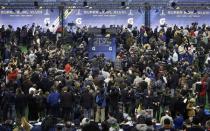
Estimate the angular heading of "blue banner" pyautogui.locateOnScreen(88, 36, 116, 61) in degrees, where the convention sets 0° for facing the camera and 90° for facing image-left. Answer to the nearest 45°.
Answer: approximately 0°

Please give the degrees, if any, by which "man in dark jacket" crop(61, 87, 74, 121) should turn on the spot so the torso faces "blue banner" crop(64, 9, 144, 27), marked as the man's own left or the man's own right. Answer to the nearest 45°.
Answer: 0° — they already face it

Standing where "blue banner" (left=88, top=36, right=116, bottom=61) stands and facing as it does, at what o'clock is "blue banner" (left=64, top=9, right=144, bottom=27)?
"blue banner" (left=64, top=9, right=144, bottom=27) is roughly at 6 o'clock from "blue banner" (left=88, top=36, right=116, bottom=61).

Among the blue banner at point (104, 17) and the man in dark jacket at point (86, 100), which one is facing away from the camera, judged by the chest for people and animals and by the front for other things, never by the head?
the man in dark jacket

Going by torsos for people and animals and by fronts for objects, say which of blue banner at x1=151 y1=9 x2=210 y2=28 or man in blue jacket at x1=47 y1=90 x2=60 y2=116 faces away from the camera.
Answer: the man in blue jacket

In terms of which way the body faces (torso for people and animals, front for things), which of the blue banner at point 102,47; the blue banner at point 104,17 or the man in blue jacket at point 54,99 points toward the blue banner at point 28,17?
the man in blue jacket

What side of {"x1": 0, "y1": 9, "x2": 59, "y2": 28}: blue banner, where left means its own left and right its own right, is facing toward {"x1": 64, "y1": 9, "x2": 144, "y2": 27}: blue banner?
left

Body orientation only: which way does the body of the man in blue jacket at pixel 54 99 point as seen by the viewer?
away from the camera

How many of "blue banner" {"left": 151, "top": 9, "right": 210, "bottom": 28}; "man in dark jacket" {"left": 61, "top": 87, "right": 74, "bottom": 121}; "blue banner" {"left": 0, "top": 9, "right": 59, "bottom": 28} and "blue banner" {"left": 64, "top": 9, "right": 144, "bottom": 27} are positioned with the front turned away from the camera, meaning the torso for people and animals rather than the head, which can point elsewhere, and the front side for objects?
1

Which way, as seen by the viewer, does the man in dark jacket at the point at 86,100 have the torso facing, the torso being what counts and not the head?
away from the camera

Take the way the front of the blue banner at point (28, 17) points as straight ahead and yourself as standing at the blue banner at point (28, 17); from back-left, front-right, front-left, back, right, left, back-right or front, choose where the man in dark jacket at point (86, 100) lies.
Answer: front

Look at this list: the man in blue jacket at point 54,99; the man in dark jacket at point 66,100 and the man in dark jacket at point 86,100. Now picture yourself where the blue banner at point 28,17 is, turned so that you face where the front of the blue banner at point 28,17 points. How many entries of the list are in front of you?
3

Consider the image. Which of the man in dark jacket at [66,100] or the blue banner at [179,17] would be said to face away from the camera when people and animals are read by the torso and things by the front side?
the man in dark jacket

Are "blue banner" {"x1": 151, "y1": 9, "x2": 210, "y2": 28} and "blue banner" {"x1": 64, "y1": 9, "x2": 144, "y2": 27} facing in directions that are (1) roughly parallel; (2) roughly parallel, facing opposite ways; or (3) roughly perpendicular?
roughly parallel

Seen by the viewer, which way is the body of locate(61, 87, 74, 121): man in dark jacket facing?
away from the camera

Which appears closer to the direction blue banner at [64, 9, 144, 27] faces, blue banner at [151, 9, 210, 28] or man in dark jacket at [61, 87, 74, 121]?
the man in dark jacket

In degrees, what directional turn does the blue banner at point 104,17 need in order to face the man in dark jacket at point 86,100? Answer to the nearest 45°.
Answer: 0° — it already faces them

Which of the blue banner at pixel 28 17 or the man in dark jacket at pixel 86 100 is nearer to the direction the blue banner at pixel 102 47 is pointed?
the man in dark jacket

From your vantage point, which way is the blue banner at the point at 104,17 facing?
toward the camera
